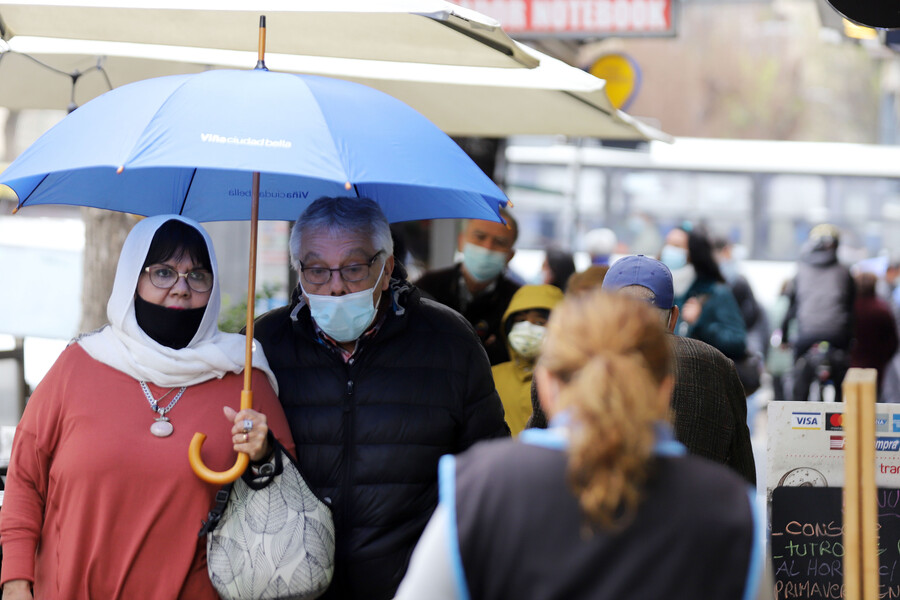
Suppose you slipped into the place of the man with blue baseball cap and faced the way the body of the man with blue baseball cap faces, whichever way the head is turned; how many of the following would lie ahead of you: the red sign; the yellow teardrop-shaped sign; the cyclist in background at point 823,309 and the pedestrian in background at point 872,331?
4

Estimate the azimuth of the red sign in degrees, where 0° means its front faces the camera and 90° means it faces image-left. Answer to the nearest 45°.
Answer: approximately 0°

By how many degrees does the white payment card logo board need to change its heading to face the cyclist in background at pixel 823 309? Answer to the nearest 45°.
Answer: approximately 180°

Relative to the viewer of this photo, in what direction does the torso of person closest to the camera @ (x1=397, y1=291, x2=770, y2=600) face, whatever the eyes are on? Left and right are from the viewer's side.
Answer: facing away from the viewer

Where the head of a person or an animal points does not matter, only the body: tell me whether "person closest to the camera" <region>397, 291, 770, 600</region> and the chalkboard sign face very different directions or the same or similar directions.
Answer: very different directions

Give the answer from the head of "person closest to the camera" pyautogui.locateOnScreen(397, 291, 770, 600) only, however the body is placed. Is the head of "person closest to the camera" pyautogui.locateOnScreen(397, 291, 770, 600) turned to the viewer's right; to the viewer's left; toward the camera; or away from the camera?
away from the camera

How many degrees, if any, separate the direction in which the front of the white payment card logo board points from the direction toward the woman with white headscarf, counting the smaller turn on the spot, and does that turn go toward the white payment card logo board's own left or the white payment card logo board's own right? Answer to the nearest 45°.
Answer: approximately 45° to the white payment card logo board's own right

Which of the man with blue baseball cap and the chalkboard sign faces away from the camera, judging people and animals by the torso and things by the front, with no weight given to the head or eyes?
the man with blue baseball cap

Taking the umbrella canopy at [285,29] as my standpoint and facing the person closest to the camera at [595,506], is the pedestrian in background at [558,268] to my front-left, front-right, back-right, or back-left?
back-left

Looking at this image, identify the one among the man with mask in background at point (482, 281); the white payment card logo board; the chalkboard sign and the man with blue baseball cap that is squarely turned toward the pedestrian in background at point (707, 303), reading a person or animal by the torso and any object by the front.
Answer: the man with blue baseball cap

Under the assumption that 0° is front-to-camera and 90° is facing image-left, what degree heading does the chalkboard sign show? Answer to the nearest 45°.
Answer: approximately 0°
